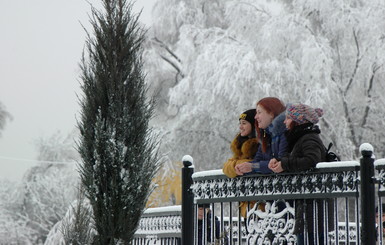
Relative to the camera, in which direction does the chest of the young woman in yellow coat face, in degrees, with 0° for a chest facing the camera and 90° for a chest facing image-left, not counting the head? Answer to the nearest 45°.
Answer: approximately 45°

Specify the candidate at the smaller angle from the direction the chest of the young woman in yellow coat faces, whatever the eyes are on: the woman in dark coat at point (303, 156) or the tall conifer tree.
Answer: the tall conifer tree

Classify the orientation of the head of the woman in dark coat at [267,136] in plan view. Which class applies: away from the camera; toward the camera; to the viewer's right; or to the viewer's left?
to the viewer's left

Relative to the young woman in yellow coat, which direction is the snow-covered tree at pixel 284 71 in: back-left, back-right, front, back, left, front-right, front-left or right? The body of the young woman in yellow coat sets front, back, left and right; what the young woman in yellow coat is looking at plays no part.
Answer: back-right

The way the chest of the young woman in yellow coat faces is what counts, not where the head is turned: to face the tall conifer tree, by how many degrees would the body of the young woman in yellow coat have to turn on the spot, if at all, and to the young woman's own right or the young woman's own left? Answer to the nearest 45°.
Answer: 0° — they already face it

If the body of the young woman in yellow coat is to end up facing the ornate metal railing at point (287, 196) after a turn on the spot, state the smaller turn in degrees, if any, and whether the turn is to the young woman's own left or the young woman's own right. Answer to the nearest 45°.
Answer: approximately 45° to the young woman's own left

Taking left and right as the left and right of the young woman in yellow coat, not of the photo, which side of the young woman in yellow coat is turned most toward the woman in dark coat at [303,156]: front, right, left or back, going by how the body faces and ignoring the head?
left

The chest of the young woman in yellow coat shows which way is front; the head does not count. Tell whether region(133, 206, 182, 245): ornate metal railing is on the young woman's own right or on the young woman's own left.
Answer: on the young woman's own right
